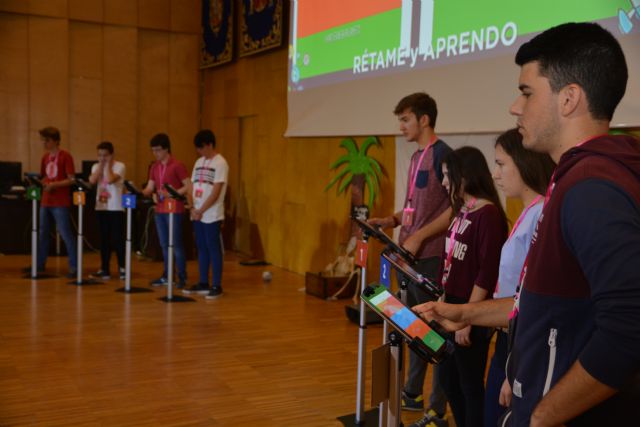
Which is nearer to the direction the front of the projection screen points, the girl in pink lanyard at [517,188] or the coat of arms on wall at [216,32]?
the girl in pink lanyard

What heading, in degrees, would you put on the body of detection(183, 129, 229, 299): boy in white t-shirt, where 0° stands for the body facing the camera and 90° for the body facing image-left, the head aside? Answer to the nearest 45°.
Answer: approximately 45°

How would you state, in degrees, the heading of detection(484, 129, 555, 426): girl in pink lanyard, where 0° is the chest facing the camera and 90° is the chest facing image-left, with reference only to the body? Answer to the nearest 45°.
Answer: approximately 90°

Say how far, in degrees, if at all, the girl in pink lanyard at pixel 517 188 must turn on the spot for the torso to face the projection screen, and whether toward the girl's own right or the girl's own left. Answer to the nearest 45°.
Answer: approximately 90° to the girl's own right

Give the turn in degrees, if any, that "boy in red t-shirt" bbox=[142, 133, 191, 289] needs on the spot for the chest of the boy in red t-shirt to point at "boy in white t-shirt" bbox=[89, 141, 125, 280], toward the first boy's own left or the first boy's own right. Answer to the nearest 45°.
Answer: approximately 90° to the first boy's own right

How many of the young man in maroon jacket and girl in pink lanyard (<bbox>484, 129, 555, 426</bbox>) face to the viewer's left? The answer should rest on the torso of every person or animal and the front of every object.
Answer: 2

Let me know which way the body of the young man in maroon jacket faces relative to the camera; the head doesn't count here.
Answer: to the viewer's left

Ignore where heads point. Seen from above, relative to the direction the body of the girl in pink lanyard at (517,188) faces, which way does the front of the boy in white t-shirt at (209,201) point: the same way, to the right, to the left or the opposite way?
to the left

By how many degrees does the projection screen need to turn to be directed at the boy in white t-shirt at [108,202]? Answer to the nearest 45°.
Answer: approximately 90° to its right

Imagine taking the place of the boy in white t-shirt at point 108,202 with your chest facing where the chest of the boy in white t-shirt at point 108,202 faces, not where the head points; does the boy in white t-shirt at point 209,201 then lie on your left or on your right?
on your left

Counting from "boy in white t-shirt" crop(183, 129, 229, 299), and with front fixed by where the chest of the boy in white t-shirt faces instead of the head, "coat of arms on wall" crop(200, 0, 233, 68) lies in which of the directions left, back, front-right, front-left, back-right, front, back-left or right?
back-right
